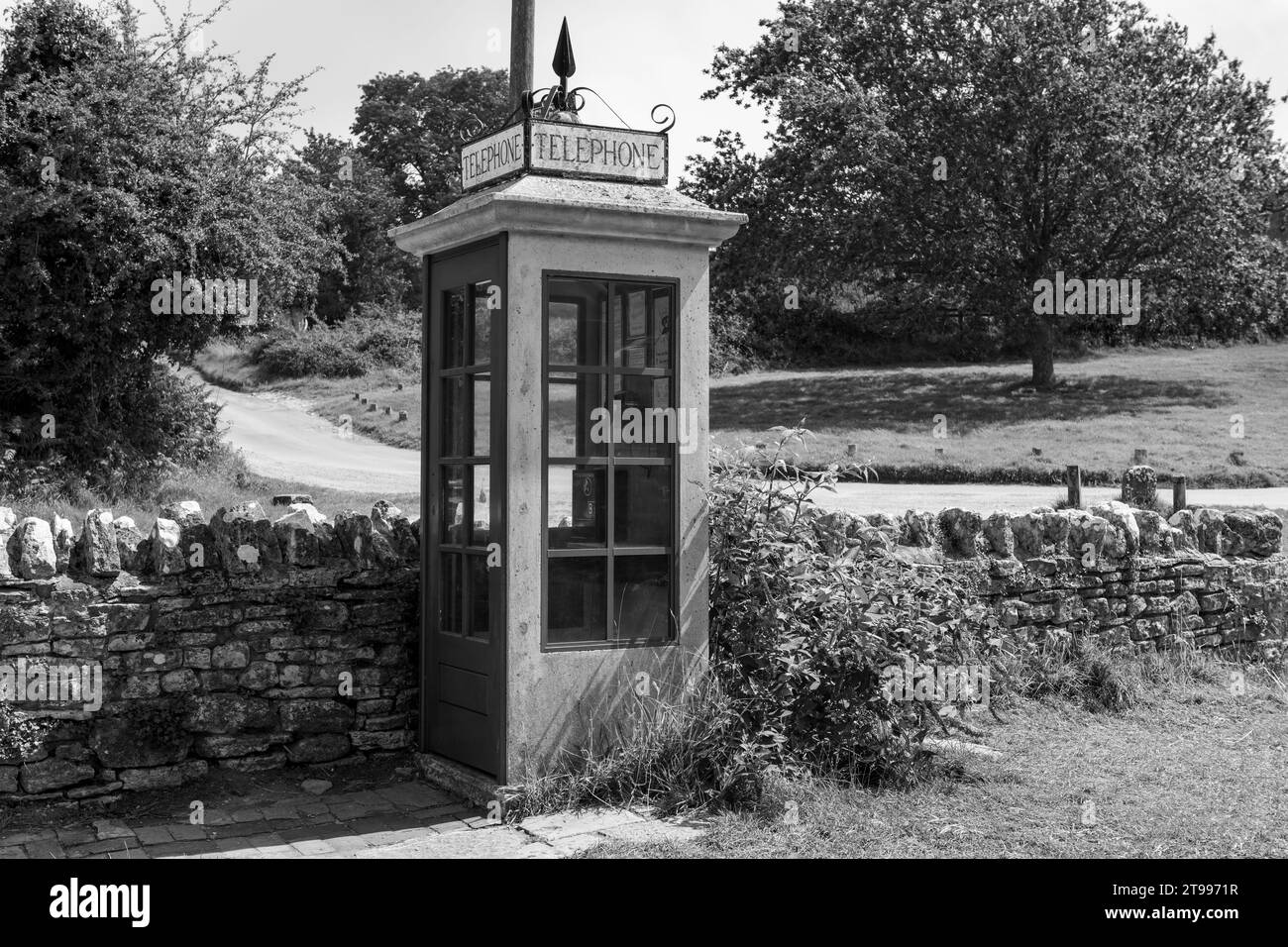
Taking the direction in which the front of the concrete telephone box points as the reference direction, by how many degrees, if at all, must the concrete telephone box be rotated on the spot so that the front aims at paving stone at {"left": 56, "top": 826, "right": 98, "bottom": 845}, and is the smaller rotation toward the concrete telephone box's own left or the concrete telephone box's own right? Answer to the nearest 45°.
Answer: approximately 45° to the concrete telephone box's own right

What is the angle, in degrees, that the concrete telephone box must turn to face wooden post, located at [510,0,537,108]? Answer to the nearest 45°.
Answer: approximately 135° to its right

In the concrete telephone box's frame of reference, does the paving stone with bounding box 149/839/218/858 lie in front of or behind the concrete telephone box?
in front

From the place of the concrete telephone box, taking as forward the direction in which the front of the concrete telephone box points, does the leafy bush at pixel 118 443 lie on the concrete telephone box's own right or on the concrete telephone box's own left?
on the concrete telephone box's own right

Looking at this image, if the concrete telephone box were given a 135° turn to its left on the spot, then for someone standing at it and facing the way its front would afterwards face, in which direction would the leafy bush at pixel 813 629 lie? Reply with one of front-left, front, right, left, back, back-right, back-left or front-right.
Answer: front

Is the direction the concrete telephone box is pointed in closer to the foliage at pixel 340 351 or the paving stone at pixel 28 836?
the paving stone

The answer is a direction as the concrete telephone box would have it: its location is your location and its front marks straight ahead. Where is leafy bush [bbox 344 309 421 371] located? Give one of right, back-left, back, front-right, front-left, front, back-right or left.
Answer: back-right

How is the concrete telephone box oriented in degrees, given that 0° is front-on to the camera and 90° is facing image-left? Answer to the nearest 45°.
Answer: approximately 45°
